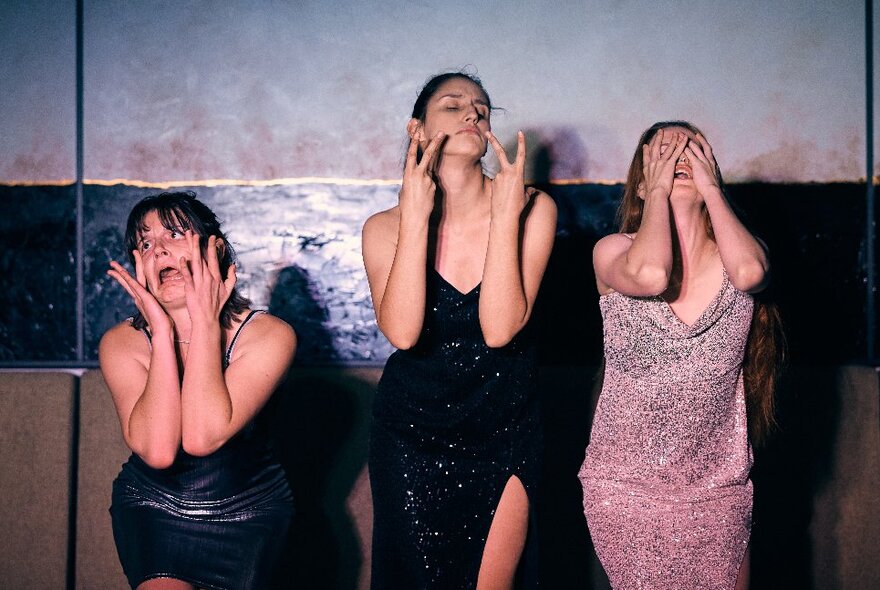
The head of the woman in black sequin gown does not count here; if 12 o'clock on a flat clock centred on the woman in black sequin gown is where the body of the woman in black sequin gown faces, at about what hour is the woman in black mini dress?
The woman in black mini dress is roughly at 3 o'clock from the woman in black sequin gown.

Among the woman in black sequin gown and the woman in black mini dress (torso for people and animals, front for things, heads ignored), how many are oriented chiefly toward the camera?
2

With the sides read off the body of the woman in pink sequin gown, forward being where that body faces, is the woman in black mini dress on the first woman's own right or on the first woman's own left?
on the first woman's own right

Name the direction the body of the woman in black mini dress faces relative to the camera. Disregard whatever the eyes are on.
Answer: toward the camera

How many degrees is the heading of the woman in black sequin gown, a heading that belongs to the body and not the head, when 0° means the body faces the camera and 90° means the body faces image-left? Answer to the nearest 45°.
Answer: approximately 0°

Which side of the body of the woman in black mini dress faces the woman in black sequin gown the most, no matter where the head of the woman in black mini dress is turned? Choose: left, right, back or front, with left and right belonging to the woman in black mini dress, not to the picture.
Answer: left

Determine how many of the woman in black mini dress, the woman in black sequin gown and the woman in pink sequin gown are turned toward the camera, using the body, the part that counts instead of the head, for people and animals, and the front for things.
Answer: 3

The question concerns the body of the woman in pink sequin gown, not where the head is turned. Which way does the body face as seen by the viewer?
toward the camera
